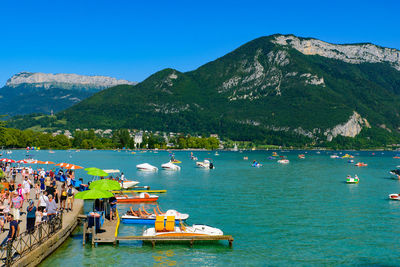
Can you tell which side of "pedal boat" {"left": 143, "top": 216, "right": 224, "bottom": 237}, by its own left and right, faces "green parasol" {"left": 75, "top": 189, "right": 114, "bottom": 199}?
back

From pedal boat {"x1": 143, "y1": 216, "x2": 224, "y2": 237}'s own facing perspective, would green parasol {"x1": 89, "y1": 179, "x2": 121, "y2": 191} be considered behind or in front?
behind

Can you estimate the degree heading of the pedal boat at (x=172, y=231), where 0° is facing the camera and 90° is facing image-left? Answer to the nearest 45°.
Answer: approximately 270°

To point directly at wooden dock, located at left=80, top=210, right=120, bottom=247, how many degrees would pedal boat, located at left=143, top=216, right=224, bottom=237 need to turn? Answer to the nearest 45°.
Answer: approximately 180°

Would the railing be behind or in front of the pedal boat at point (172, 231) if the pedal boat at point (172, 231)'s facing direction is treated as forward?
behind

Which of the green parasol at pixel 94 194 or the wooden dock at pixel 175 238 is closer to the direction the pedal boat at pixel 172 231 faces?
the wooden dock
